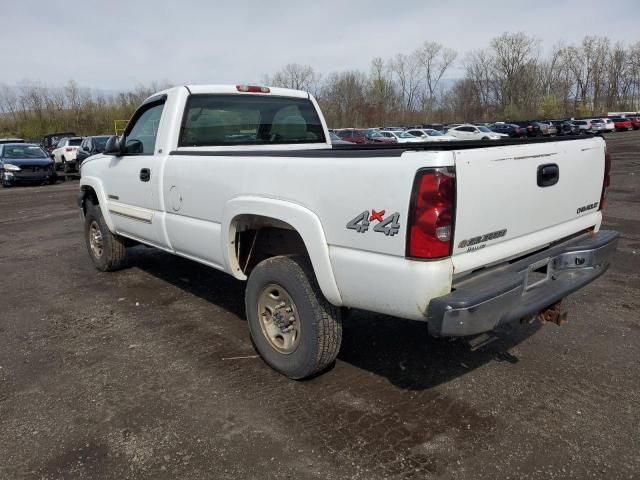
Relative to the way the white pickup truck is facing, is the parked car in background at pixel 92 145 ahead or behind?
ahead

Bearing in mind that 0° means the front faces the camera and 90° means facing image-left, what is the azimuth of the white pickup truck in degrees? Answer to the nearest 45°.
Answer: approximately 135°

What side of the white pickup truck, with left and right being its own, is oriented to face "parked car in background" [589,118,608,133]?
right
